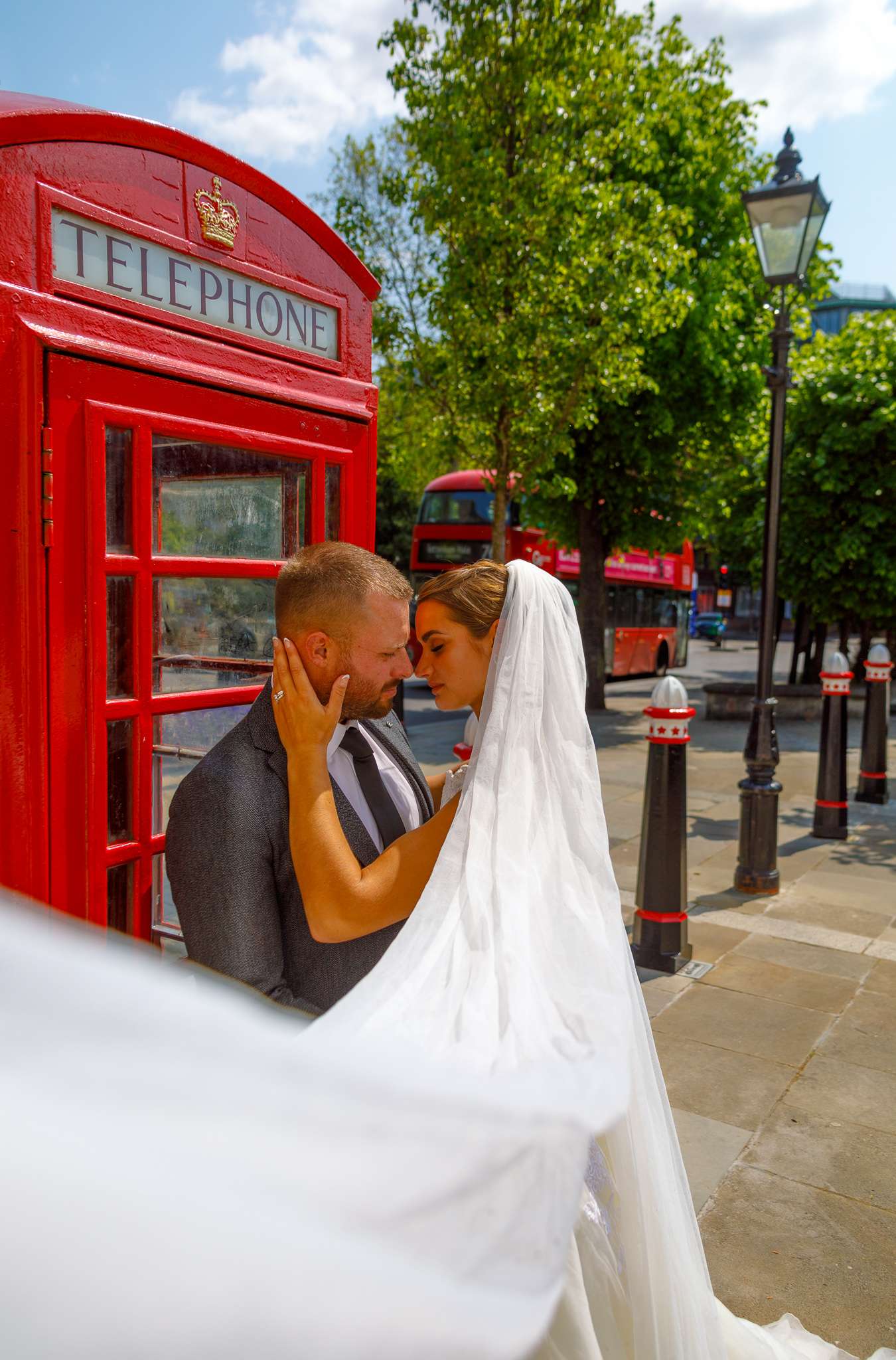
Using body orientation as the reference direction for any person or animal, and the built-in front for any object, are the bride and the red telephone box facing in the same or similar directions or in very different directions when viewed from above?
very different directions

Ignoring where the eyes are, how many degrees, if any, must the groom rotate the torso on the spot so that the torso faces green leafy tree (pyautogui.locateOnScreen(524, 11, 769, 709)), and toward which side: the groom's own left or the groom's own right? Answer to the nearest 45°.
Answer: approximately 90° to the groom's own left

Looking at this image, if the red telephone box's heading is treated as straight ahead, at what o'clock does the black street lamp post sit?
The black street lamp post is roughly at 9 o'clock from the red telephone box.

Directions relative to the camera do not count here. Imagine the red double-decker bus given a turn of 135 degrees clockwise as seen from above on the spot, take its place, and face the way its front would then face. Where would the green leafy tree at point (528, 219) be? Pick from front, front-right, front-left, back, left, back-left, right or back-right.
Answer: back

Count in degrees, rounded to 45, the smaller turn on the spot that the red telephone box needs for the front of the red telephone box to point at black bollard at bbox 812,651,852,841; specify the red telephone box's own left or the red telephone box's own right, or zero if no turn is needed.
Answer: approximately 90° to the red telephone box's own left

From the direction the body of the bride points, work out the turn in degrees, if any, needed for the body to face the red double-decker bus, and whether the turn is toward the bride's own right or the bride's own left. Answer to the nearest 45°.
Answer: approximately 90° to the bride's own right

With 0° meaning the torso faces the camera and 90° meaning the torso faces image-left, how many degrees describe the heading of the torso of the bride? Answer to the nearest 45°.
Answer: approximately 90°

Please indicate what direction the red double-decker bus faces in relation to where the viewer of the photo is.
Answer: facing the viewer and to the left of the viewer

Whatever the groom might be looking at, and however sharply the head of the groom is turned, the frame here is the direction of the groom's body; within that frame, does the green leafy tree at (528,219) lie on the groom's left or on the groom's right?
on the groom's left

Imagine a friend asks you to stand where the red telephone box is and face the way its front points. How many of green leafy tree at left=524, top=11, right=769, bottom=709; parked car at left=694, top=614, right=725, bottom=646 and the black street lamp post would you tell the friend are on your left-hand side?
3

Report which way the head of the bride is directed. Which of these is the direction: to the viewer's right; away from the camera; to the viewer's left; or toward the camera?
to the viewer's left

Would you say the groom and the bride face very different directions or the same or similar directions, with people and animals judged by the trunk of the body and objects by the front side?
very different directions

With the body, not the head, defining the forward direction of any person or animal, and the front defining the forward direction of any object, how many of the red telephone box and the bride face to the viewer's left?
1

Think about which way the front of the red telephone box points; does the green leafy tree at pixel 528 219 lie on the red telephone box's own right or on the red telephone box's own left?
on the red telephone box's own left

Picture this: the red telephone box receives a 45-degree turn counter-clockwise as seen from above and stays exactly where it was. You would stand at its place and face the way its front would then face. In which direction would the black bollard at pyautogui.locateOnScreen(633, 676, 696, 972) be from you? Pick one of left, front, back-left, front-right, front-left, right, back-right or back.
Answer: front-left

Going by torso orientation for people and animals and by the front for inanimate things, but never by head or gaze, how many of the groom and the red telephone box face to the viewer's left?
0

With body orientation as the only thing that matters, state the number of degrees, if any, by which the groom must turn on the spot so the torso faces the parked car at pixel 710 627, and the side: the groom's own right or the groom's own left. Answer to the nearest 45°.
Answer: approximately 90° to the groom's own left
